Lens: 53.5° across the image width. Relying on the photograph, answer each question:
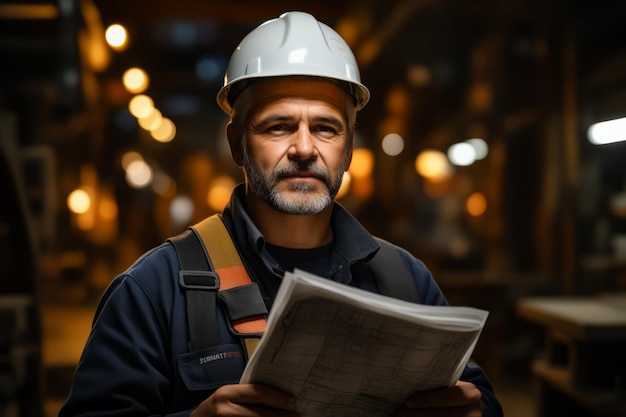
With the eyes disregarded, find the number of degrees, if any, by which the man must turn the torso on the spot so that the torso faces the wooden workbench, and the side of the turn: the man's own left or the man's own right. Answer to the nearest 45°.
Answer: approximately 135° to the man's own left

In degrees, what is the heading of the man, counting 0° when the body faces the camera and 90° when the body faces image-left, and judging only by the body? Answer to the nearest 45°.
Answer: approximately 0°
